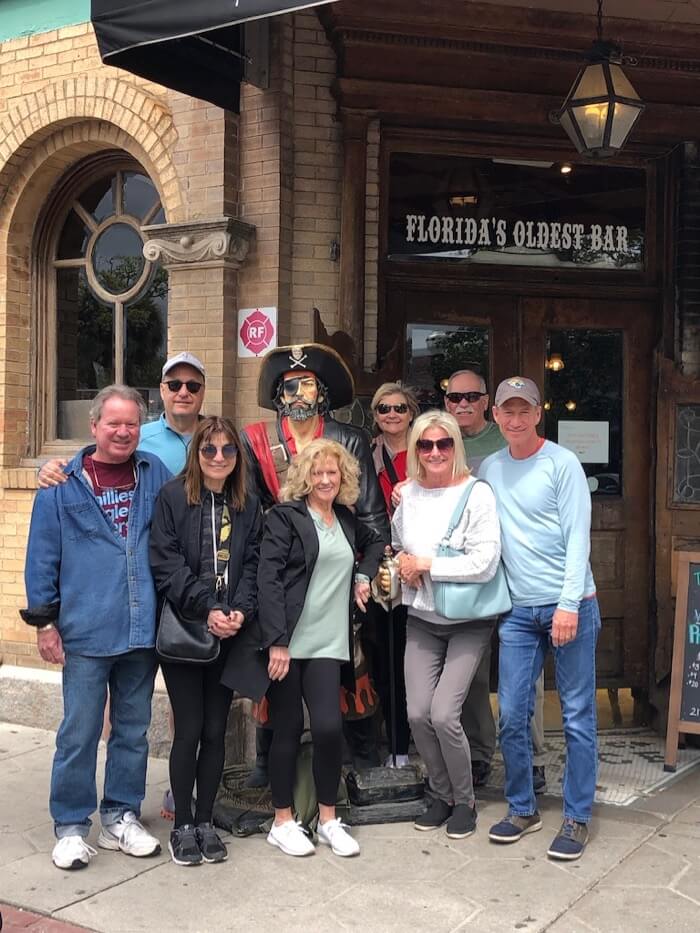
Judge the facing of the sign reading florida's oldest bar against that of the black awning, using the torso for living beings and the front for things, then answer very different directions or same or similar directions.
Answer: same or similar directions

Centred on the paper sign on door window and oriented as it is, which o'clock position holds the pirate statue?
The pirate statue is roughly at 1 o'clock from the paper sign on door window.

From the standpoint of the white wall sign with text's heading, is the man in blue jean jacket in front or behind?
in front

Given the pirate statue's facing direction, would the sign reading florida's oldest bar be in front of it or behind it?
behind

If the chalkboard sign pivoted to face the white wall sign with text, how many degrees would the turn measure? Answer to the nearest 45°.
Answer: approximately 90° to its right

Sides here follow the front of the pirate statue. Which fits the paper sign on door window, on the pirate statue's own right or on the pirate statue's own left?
on the pirate statue's own left

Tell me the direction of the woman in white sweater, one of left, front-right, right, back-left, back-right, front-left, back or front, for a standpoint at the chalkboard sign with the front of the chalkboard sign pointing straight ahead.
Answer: front-right

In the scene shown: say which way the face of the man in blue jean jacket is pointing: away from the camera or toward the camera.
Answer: toward the camera

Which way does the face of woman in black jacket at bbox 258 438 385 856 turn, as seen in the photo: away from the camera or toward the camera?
toward the camera

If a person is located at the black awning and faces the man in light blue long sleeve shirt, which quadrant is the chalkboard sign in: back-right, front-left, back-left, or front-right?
front-left

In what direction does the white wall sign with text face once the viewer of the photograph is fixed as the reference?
facing the viewer

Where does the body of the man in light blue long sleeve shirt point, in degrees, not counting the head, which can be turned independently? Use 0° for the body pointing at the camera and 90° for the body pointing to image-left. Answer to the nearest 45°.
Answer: approximately 45°

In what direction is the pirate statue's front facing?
toward the camera

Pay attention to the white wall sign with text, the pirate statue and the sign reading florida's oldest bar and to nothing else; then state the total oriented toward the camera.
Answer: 3

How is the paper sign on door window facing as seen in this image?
toward the camera
